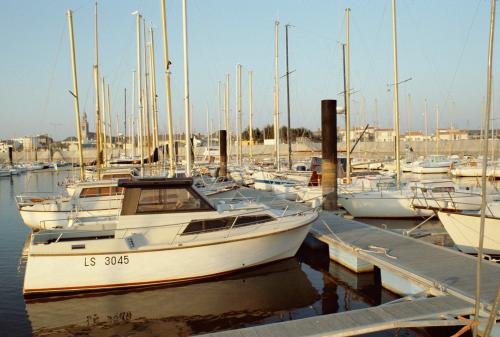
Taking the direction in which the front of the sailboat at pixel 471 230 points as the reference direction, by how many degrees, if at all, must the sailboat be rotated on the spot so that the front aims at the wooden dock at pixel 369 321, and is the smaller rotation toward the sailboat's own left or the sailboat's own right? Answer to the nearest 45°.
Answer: approximately 90° to the sailboat's own left

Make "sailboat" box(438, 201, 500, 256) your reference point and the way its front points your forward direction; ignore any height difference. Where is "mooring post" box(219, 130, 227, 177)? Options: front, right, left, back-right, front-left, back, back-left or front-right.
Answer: front-right

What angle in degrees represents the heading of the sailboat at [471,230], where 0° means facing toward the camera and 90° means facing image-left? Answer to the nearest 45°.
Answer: approximately 90°

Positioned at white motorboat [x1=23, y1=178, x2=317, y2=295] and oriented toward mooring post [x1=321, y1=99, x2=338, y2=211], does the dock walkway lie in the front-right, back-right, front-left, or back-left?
front-right

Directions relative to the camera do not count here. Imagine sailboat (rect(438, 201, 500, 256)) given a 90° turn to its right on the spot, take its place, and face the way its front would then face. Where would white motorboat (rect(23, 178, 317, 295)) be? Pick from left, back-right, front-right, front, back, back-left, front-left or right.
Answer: back-left

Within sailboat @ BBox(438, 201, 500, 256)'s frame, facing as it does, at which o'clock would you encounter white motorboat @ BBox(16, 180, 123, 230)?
The white motorboat is roughly at 12 o'clock from the sailboat.

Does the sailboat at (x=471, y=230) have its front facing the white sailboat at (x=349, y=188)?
no

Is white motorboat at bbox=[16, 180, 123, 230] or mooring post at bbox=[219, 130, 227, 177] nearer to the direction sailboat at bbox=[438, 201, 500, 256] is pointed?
the white motorboat

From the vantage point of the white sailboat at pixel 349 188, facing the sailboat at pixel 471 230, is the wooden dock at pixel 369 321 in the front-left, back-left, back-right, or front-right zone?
front-right

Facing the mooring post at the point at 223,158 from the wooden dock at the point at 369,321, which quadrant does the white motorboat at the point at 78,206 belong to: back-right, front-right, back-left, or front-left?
front-left

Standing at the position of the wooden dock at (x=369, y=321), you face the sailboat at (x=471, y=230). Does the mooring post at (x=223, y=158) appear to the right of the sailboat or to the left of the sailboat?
left

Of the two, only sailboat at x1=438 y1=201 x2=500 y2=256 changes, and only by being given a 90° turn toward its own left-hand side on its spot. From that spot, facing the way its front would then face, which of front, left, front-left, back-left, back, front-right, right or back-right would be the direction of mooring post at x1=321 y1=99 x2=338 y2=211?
back-right

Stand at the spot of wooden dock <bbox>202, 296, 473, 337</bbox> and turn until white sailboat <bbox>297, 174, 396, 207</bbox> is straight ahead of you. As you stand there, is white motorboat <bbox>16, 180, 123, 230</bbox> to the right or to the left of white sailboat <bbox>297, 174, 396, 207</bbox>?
left
